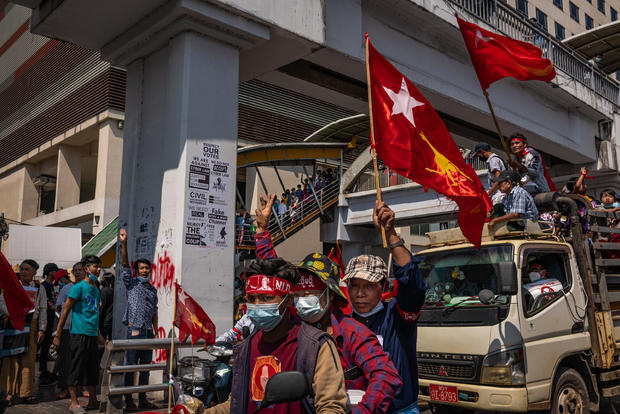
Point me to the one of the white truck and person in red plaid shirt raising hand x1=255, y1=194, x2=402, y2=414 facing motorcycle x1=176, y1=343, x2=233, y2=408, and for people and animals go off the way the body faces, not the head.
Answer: the white truck

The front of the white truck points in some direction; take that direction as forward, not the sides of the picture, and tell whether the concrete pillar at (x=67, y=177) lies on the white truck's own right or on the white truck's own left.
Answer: on the white truck's own right

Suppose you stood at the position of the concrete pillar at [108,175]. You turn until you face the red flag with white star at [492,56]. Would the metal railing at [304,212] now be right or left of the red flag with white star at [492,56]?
left

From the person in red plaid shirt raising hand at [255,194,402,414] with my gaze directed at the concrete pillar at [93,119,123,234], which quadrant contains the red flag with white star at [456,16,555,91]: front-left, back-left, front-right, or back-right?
front-right

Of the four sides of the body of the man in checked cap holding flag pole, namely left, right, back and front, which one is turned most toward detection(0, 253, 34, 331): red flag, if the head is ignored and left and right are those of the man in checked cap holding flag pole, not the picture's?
right

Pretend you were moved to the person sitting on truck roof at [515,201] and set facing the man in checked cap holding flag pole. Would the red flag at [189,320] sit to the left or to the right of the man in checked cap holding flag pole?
right

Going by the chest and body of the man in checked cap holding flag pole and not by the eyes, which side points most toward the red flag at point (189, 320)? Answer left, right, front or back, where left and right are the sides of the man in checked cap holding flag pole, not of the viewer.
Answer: right

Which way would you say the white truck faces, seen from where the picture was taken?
facing the viewer and to the left of the viewer

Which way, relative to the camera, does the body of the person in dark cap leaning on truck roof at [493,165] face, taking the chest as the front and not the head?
to the viewer's left

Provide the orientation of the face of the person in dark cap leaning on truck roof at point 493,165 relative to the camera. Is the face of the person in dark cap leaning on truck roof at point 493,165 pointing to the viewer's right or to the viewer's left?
to the viewer's left

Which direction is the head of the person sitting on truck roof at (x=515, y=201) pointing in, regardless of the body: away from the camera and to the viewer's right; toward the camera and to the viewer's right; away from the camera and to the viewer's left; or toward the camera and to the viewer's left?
toward the camera and to the viewer's left

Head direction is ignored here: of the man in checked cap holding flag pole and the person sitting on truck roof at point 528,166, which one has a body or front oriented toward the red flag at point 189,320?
the person sitting on truck roof

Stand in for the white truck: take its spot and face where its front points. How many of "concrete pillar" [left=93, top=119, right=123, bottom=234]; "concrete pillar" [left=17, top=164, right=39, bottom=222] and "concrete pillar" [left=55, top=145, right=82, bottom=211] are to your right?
3
